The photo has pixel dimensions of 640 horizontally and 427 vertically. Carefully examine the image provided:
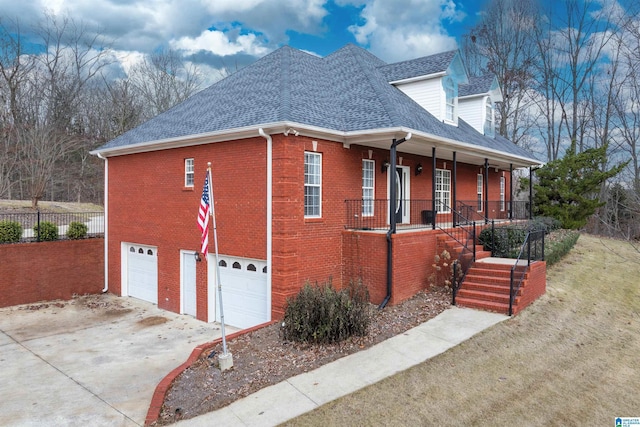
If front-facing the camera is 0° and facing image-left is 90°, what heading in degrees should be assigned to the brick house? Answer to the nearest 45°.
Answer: approximately 315°

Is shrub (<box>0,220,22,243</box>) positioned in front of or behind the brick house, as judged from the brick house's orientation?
behind

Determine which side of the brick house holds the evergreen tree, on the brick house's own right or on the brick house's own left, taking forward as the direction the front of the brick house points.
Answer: on the brick house's own left

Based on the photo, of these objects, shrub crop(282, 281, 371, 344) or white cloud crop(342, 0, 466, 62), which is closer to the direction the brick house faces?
the shrub

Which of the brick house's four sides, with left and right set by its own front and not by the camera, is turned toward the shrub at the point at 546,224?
left

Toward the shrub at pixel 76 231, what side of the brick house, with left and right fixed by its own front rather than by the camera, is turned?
back

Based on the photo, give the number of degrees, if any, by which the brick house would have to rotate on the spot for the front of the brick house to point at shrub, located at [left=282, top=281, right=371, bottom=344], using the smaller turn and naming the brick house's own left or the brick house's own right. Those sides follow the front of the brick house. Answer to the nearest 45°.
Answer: approximately 45° to the brick house's own right

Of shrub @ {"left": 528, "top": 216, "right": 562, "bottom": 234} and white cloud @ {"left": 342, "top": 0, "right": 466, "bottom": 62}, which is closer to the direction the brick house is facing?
the shrub

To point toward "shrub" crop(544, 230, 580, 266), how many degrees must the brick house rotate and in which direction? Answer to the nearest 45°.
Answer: approximately 45° to its left

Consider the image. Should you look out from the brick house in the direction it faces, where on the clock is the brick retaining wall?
The brick retaining wall is roughly at 5 o'clock from the brick house.
